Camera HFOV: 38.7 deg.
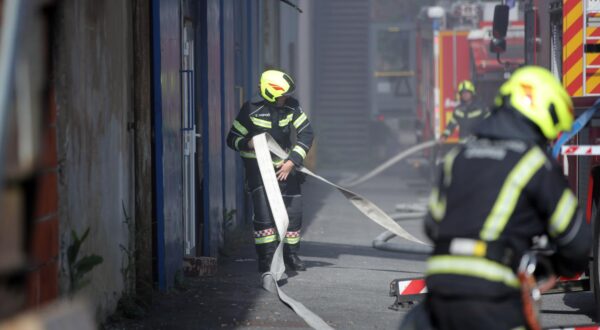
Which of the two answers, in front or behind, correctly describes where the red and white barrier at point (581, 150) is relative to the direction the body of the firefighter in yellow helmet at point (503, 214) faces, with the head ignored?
in front

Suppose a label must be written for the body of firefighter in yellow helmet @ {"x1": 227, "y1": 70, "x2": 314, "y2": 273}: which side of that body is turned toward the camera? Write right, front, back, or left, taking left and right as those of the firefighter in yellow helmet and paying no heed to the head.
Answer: front

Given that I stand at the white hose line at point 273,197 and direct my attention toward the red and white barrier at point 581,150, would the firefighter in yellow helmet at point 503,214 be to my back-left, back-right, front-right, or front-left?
front-right

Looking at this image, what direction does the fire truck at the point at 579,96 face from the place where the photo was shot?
facing away from the viewer

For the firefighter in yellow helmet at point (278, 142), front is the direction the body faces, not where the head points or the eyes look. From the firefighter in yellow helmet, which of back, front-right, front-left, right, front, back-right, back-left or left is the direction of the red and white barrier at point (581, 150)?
front-left

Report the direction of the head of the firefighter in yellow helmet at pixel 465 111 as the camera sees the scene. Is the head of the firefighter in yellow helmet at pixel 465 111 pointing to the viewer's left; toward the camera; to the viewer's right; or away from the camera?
toward the camera

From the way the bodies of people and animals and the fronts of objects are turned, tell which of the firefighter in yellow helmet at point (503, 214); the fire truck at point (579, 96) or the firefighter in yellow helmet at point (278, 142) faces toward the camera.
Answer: the firefighter in yellow helmet at point (278, 142)

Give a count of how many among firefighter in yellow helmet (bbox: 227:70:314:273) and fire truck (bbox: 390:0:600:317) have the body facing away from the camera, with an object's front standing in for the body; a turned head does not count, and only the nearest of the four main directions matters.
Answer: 1

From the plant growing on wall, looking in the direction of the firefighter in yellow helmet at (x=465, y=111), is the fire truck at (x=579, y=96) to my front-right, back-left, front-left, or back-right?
front-right

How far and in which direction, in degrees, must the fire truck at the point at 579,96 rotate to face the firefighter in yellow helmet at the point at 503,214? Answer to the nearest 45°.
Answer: approximately 180°

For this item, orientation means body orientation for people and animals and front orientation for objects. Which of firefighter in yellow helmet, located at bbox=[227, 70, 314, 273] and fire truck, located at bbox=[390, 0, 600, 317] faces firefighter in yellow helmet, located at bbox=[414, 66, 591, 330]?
firefighter in yellow helmet, located at bbox=[227, 70, 314, 273]

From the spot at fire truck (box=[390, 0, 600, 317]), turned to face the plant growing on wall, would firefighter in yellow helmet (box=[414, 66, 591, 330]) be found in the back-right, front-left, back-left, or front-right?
front-left

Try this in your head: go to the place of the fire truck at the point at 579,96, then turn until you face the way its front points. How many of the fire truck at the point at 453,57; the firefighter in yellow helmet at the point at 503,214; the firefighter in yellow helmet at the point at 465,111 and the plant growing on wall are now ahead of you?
2

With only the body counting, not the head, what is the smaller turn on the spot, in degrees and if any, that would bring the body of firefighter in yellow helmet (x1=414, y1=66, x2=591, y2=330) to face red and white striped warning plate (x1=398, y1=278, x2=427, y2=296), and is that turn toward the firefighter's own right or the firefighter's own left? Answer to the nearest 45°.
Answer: approximately 45° to the firefighter's own left

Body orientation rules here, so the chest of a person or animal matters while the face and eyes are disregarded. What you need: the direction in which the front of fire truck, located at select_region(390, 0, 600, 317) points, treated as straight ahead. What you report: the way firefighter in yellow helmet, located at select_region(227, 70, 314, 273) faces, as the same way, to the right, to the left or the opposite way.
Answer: the opposite way

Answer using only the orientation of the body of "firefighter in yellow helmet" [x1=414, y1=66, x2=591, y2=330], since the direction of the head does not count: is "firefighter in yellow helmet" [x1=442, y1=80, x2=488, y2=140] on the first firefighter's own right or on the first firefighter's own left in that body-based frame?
on the first firefighter's own left

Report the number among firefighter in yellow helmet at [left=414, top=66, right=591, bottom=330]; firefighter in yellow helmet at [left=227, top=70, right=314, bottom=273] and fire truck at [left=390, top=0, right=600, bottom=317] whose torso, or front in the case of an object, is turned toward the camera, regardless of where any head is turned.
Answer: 1

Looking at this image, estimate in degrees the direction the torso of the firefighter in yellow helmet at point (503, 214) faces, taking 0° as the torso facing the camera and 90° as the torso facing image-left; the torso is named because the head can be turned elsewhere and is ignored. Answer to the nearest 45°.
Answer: approximately 225°

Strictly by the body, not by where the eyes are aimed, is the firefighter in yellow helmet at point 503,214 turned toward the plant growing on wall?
no
